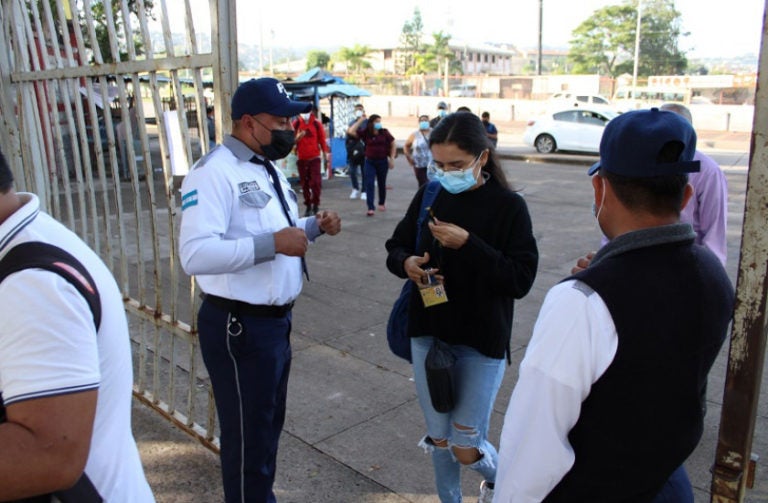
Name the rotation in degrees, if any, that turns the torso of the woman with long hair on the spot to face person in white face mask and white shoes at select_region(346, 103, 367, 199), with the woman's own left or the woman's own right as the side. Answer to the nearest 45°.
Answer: approximately 135° to the woman's own right

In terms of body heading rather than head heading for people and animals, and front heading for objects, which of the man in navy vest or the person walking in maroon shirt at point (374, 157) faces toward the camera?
the person walking in maroon shirt

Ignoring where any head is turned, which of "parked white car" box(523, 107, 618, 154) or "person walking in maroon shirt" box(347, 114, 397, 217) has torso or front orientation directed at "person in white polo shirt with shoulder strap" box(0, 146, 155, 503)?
"person walking in maroon shirt" box(347, 114, 397, 217)

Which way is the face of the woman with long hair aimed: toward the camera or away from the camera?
toward the camera

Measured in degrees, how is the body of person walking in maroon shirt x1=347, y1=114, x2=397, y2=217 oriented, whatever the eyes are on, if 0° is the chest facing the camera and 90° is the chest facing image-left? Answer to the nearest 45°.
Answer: approximately 0°

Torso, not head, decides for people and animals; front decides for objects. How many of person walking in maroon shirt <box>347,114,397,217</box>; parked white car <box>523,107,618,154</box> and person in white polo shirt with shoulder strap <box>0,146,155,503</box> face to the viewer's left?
1

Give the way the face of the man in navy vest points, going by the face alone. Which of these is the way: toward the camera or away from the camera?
away from the camera

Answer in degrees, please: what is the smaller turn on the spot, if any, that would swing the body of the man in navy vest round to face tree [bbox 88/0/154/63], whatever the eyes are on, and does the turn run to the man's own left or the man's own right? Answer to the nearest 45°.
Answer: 0° — they already face it

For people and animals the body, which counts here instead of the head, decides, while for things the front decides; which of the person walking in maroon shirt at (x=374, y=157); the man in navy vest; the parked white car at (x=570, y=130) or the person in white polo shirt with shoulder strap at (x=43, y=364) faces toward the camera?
the person walking in maroon shirt at (x=374, y=157)
